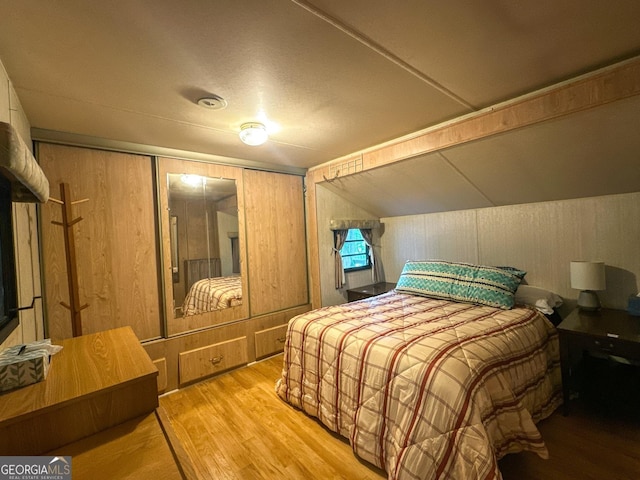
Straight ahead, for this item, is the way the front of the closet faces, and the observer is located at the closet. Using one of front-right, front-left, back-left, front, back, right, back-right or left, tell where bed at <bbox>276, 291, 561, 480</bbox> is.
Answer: front

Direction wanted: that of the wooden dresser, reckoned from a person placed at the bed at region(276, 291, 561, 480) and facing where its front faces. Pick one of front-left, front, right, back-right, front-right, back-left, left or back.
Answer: front

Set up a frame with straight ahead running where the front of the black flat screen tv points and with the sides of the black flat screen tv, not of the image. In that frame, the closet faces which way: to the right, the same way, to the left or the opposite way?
to the right

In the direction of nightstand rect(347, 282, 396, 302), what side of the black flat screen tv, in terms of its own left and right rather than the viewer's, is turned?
front

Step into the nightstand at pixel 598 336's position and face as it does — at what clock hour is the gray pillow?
The gray pillow is roughly at 3 o'clock from the nightstand.

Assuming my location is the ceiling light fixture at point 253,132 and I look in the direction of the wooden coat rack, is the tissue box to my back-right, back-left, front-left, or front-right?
front-left

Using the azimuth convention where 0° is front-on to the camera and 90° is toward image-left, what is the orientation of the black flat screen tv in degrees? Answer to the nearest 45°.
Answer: approximately 270°

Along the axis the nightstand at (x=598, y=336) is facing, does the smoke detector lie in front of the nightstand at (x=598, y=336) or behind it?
in front

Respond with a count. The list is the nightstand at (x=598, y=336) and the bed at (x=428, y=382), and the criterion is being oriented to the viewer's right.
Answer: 0

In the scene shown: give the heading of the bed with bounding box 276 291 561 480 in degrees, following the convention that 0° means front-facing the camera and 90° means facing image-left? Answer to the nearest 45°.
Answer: approximately 45°

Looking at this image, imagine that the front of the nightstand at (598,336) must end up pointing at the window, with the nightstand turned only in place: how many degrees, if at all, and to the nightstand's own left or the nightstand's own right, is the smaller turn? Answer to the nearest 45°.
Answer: approximately 45° to the nightstand's own right

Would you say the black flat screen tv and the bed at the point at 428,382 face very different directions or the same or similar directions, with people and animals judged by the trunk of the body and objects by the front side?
very different directions

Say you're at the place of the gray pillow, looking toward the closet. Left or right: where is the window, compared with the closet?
right
